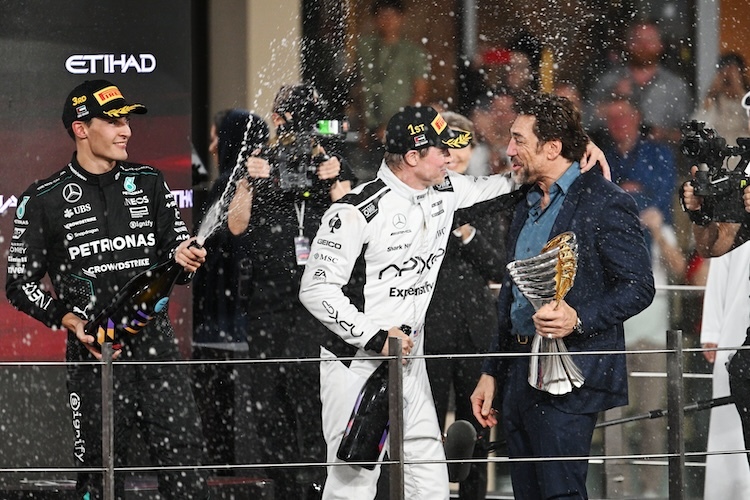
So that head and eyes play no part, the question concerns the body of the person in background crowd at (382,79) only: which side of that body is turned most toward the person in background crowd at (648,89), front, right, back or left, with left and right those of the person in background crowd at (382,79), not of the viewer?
left

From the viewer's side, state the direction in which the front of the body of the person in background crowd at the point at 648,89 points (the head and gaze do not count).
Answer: toward the camera

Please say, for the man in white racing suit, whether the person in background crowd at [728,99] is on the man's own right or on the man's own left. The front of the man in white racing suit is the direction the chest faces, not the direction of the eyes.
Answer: on the man's own left

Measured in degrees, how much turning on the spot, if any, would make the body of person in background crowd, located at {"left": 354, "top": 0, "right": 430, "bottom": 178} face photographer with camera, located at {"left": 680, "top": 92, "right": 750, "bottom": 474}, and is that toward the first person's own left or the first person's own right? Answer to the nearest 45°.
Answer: approximately 45° to the first person's own left

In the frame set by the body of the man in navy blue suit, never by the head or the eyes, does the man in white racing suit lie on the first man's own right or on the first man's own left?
on the first man's own right

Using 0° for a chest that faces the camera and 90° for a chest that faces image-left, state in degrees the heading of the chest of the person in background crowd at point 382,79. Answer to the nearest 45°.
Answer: approximately 0°

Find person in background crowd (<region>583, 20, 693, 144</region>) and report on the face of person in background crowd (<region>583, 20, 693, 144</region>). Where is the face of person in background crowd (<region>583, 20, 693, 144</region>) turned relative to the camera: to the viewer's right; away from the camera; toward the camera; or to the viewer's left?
toward the camera

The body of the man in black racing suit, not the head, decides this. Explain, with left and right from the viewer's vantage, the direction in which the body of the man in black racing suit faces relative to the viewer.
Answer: facing the viewer and to the right of the viewer

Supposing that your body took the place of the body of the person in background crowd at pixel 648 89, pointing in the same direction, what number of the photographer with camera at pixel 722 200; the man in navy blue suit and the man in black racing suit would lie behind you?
0

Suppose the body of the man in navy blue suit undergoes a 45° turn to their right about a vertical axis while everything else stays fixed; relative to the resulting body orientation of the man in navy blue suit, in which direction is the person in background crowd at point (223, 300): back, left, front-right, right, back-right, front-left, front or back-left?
front-right

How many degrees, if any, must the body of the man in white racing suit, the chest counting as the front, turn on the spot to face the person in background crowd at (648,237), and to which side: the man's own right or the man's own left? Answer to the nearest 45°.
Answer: approximately 90° to the man's own left

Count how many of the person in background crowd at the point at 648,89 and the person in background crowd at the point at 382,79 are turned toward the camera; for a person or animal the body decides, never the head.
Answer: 2

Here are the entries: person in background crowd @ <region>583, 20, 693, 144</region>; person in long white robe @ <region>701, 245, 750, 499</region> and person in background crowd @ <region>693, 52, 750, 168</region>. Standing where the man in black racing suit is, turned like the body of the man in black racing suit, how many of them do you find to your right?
0
